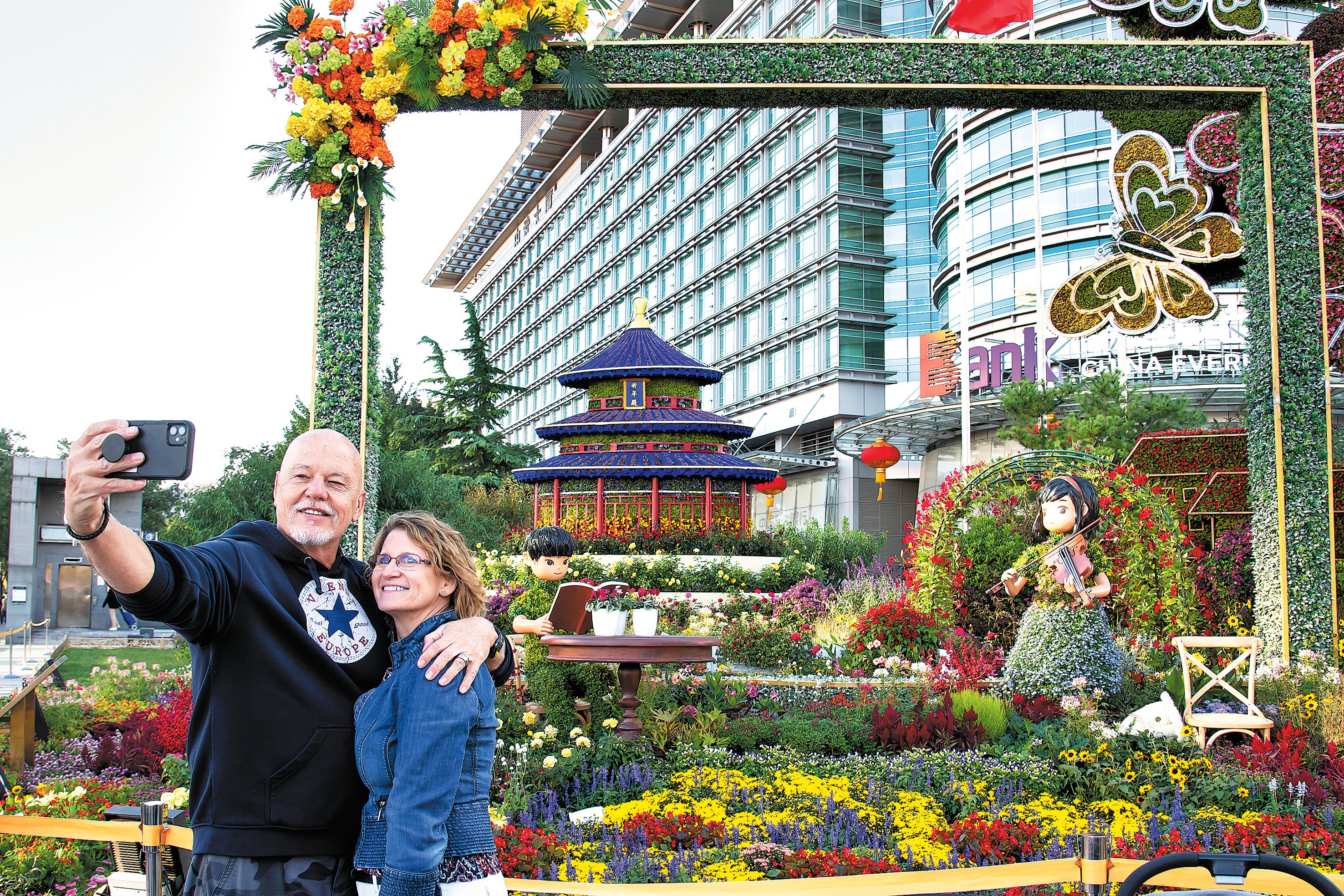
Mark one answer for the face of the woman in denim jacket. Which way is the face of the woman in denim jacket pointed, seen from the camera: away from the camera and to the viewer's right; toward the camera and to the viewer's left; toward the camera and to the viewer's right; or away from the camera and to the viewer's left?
toward the camera and to the viewer's left

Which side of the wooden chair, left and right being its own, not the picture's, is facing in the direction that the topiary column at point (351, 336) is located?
right

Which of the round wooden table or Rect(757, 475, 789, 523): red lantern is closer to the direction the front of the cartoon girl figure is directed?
the round wooden table

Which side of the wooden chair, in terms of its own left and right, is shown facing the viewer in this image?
front

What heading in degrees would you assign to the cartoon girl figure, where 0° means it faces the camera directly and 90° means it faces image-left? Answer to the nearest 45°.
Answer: approximately 45°

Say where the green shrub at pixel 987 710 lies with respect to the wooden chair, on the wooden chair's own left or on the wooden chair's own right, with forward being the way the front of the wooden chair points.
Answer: on the wooden chair's own right

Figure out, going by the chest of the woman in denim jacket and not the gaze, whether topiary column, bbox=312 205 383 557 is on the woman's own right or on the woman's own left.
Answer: on the woman's own right

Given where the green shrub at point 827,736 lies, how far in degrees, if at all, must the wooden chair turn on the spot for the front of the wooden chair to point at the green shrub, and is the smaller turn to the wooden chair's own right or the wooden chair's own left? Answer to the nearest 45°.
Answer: approximately 45° to the wooden chair's own right
